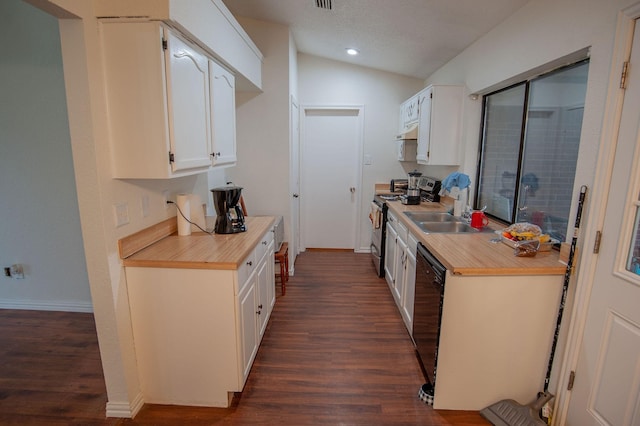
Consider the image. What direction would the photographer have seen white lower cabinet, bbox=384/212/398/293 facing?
facing to the left of the viewer

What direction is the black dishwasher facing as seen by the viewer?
to the viewer's left

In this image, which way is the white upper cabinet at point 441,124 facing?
to the viewer's left

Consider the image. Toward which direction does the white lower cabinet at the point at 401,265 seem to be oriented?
to the viewer's left

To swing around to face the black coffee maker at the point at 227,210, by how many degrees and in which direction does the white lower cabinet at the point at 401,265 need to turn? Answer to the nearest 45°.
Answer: approximately 45° to its left

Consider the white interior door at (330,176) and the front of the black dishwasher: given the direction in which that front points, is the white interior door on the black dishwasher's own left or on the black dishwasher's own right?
on the black dishwasher's own right

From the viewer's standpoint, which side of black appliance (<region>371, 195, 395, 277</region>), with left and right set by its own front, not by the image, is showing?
left

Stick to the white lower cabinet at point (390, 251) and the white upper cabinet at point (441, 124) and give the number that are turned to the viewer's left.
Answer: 2

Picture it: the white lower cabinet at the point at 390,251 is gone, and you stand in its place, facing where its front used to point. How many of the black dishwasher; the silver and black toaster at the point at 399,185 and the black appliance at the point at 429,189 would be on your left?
1

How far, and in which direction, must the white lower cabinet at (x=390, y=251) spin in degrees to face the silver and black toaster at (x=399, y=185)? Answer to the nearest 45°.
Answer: approximately 90° to its right
